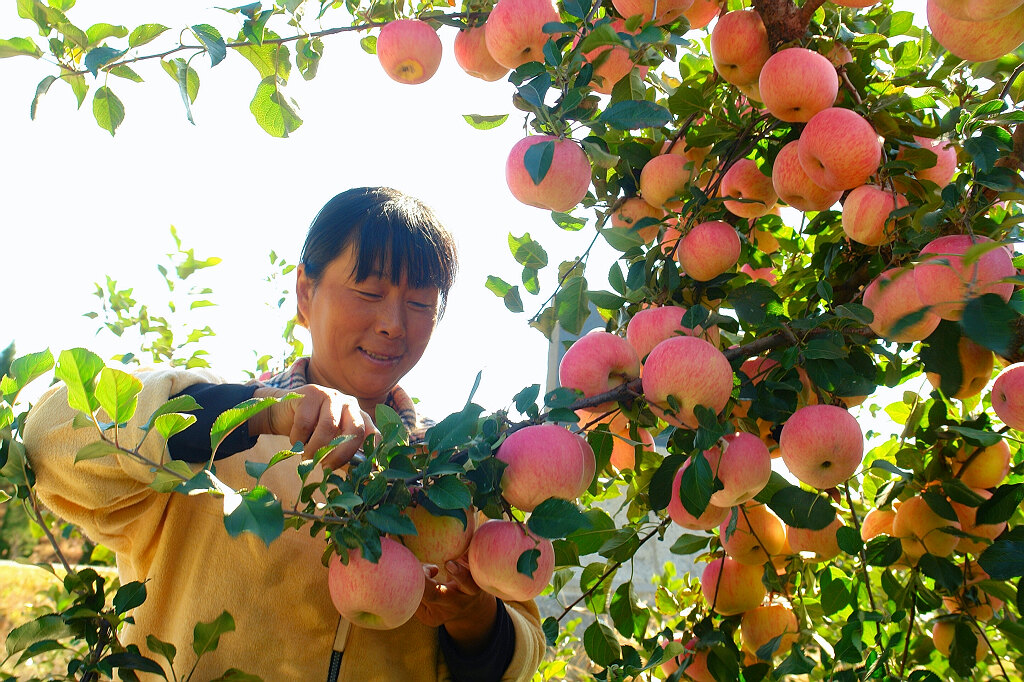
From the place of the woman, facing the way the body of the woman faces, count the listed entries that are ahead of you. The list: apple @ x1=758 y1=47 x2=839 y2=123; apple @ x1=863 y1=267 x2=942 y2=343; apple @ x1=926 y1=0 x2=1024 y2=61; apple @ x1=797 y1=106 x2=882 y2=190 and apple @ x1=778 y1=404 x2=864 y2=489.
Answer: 5

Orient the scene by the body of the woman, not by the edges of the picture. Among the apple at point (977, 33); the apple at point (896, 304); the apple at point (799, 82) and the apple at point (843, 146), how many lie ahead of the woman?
4

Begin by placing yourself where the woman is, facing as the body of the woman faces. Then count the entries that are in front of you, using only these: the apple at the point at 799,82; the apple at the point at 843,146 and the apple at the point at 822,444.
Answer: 3

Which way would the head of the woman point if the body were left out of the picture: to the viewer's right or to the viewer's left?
to the viewer's right

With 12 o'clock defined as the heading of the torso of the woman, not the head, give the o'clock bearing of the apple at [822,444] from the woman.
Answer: The apple is roughly at 10 o'clock from the woman.

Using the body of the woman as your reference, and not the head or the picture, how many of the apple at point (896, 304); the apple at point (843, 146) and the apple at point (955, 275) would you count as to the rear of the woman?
0

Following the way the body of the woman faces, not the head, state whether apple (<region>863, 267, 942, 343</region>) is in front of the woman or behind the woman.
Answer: in front

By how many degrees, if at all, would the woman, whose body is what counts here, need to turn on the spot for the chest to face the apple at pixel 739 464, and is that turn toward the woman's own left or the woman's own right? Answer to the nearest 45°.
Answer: approximately 90° to the woman's own left

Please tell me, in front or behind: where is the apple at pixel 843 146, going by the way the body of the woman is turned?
in front
